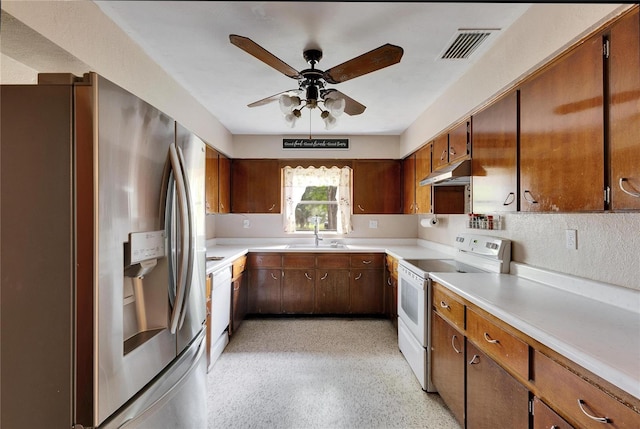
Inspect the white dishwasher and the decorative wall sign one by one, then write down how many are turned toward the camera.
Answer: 1

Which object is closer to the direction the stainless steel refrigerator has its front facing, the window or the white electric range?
the white electric range

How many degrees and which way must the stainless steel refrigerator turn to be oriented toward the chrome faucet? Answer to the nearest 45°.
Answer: approximately 90° to its left

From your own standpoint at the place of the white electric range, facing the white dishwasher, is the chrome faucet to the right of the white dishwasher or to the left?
right

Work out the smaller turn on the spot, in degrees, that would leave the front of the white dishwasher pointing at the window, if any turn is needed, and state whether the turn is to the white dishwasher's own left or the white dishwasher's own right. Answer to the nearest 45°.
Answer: approximately 45° to the white dishwasher's own left

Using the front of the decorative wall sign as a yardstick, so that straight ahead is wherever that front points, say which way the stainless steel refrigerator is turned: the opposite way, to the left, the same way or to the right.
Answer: to the left

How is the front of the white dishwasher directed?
to the viewer's right

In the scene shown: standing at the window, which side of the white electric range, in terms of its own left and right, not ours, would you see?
right

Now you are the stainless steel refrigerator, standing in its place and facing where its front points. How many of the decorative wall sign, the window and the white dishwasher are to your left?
3

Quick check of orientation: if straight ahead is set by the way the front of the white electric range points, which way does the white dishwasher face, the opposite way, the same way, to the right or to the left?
the opposite way

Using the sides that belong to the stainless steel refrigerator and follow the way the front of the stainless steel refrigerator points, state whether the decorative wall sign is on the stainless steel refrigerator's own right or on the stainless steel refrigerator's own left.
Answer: on the stainless steel refrigerator's own left

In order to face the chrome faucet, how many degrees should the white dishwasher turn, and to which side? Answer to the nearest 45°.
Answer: approximately 45° to its left
